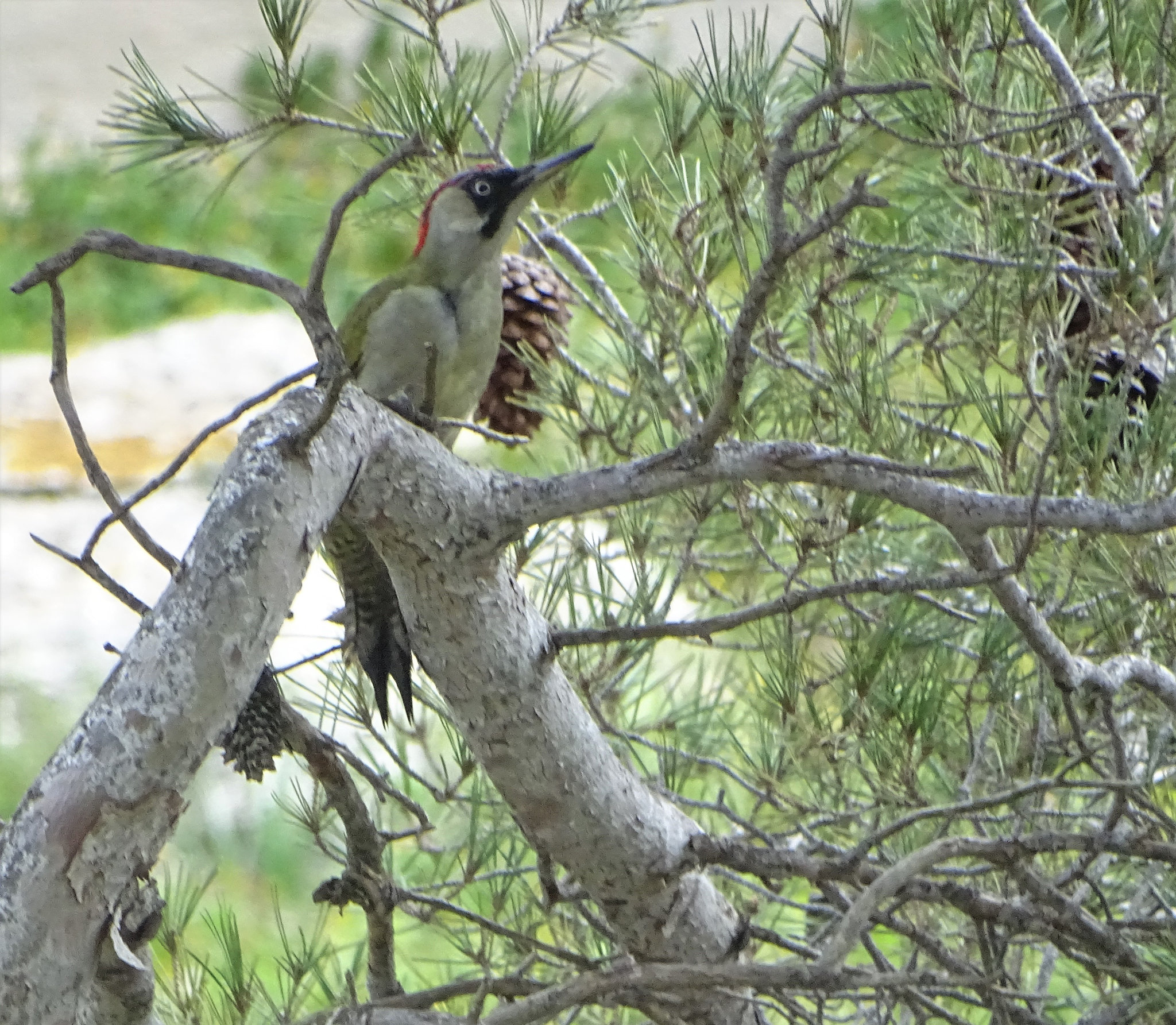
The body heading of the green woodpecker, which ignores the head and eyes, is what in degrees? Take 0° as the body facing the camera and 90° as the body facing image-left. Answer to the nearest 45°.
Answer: approximately 315°
